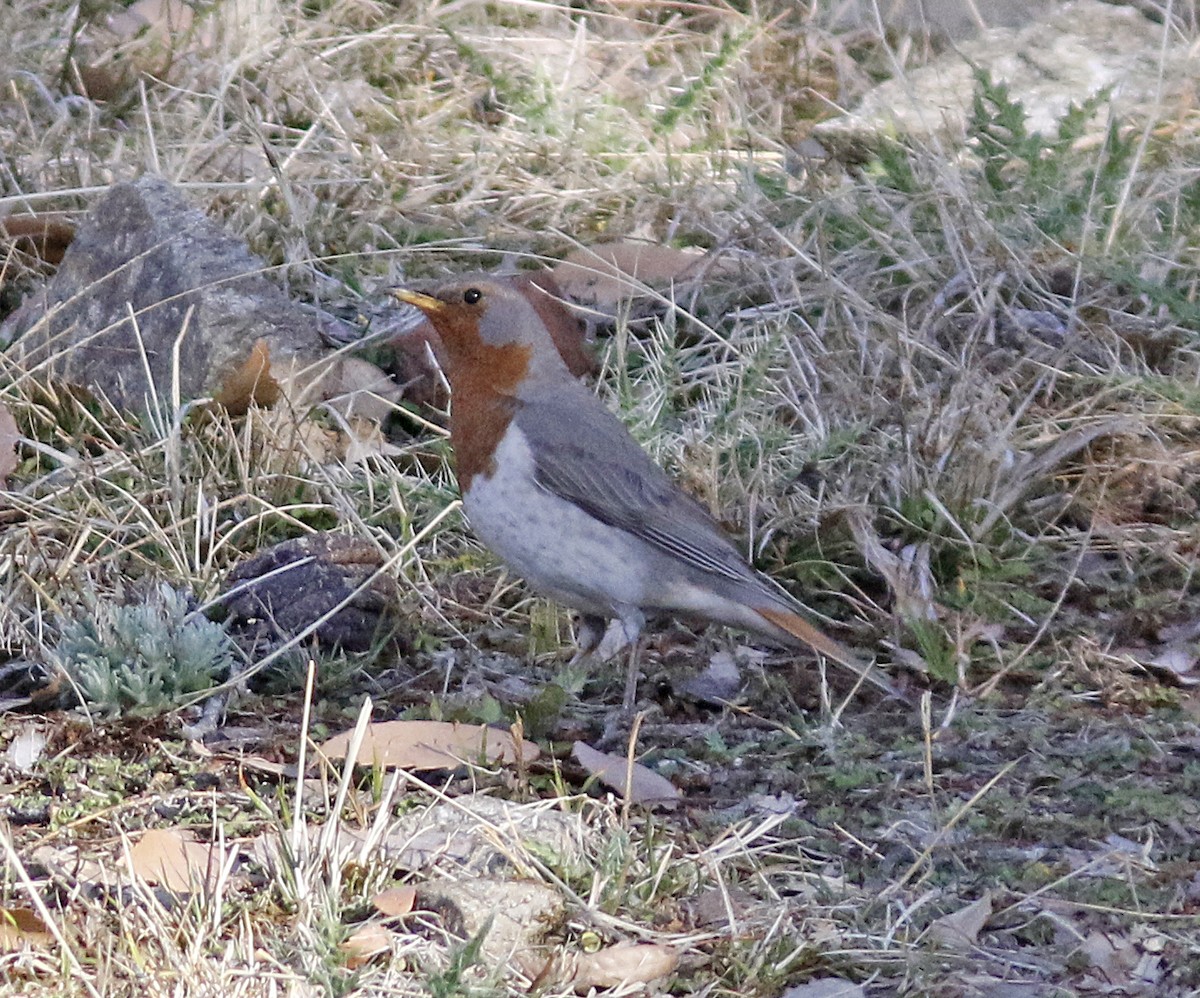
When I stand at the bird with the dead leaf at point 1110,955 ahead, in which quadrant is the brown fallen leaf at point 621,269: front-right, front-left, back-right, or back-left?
back-left

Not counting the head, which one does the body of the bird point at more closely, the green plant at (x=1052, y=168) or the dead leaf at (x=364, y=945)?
the dead leaf

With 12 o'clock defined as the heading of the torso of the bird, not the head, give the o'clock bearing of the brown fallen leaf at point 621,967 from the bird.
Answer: The brown fallen leaf is roughly at 9 o'clock from the bird.

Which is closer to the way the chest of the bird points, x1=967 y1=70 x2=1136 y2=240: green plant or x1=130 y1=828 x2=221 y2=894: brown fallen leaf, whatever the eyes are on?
the brown fallen leaf

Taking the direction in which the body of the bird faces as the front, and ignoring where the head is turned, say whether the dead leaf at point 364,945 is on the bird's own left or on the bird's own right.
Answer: on the bird's own left

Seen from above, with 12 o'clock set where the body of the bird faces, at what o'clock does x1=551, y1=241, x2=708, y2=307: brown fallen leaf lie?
The brown fallen leaf is roughly at 3 o'clock from the bird.

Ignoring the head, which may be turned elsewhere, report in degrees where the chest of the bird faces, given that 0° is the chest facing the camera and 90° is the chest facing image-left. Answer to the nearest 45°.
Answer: approximately 90°

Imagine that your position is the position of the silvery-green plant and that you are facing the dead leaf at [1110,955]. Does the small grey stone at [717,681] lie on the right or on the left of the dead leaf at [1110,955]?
left

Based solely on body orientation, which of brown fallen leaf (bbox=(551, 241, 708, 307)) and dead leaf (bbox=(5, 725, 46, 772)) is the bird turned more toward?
the dead leaf
